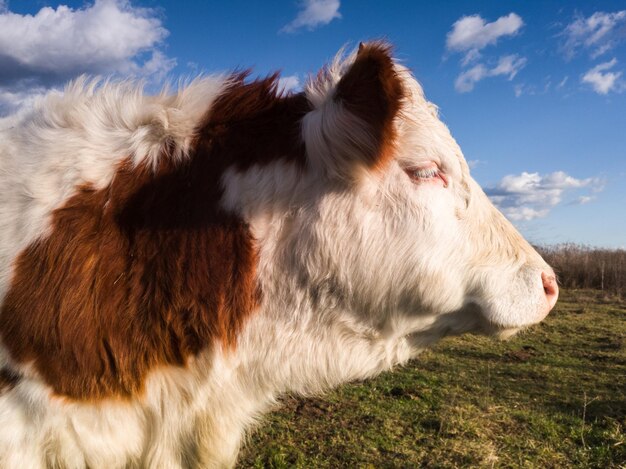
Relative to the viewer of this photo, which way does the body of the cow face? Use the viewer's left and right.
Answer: facing to the right of the viewer
